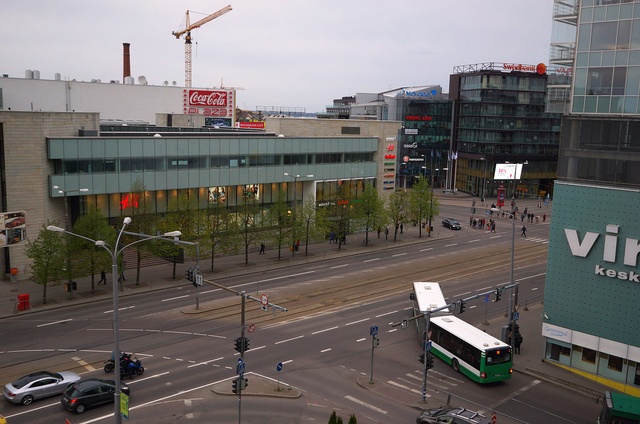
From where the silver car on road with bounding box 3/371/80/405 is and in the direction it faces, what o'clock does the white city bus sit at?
The white city bus is roughly at 2 o'clock from the silver car on road.

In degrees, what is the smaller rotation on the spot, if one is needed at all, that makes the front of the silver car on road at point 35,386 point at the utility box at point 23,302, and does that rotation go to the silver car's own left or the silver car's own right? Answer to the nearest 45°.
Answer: approximately 45° to the silver car's own left

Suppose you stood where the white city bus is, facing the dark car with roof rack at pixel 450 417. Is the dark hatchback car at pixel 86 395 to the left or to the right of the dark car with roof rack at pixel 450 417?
right

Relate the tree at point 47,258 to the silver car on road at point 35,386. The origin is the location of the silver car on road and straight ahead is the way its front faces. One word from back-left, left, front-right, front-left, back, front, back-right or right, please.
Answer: front-left

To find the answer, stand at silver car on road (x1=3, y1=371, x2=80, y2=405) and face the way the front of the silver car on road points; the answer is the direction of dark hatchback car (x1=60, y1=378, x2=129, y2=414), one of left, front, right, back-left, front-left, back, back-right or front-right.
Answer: right

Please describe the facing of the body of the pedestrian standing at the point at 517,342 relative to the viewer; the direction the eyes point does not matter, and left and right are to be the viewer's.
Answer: facing away from the viewer

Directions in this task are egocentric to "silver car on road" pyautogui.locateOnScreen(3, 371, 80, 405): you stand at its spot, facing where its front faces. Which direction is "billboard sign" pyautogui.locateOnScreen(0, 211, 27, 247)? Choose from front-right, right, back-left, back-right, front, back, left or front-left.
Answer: front-left

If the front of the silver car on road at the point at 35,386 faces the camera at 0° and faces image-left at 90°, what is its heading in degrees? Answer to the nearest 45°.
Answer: approximately 225°
